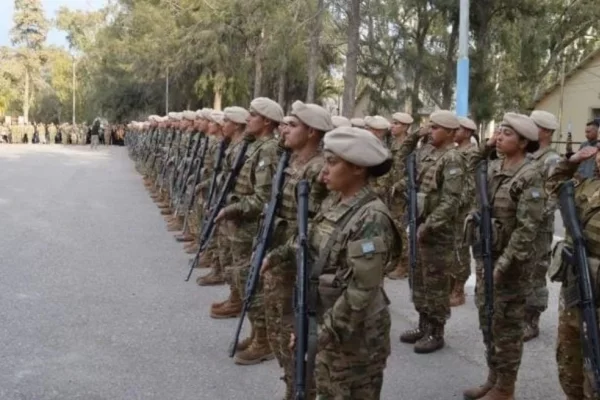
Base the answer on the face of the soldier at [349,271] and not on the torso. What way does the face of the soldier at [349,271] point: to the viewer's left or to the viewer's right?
to the viewer's left

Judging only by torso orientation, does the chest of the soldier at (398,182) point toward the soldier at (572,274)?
no

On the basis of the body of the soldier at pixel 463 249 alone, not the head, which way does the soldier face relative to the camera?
to the viewer's left

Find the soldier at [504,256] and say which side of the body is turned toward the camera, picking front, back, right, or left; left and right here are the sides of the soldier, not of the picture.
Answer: left

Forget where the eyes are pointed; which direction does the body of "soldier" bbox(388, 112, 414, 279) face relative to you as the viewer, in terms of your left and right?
facing to the left of the viewer

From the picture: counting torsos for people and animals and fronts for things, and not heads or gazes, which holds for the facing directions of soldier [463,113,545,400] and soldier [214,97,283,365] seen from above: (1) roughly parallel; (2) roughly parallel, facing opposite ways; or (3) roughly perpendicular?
roughly parallel

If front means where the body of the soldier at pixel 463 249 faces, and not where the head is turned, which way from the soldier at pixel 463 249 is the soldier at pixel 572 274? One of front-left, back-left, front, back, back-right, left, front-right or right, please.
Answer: left

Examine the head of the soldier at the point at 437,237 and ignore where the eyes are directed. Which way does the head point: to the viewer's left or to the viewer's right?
to the viewer's left
